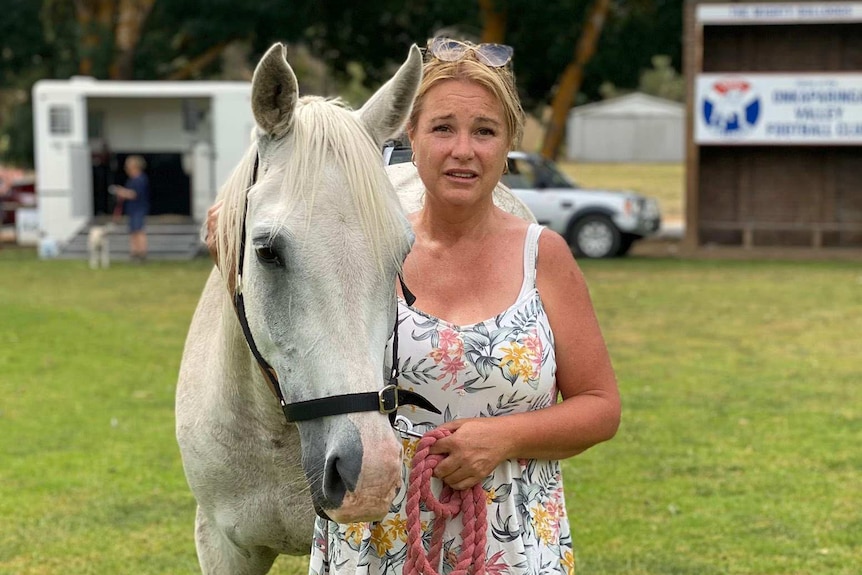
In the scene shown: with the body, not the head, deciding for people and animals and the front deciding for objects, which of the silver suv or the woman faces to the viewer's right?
the silver suv

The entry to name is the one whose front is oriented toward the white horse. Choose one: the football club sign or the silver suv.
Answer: the football club sign

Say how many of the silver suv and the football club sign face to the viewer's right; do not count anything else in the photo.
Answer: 1

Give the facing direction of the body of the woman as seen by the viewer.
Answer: toward the camera

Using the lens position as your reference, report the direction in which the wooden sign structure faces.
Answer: facing the viewer

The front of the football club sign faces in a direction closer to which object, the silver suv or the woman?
the woman

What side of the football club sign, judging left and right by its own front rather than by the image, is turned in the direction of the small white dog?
right

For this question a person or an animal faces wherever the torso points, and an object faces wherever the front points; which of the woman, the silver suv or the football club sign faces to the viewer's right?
the silver suv

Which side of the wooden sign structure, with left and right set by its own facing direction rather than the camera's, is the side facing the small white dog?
right

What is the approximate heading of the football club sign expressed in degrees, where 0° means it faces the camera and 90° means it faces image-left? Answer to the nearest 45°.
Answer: approximately 0°

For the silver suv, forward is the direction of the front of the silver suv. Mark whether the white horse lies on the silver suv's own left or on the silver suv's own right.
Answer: on the silver suv's own right

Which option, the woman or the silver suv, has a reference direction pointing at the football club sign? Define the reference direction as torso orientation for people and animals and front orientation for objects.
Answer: the silver suv

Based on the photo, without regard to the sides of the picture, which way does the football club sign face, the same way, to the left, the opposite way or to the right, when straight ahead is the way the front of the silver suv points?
to the right

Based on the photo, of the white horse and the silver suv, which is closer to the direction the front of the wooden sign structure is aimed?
the white horse

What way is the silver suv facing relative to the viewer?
to the viewer's right

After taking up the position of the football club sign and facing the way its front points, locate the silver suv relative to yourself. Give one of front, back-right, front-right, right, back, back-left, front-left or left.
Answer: right

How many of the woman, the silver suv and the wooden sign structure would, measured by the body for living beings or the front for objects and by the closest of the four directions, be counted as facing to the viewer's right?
1
